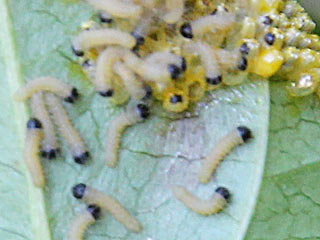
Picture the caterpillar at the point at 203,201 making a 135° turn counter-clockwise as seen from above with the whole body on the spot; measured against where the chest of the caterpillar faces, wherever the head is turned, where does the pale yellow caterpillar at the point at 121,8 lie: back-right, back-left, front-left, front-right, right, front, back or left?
front

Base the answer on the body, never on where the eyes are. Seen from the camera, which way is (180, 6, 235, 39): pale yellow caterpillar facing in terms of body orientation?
to the viewer's left

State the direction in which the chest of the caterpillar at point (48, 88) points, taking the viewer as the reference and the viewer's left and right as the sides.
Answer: facing to the right of the viewer

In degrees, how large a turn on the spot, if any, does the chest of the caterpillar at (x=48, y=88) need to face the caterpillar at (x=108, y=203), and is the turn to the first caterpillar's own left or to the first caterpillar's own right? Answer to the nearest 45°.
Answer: approximately 45° to the first caterpillar's own right

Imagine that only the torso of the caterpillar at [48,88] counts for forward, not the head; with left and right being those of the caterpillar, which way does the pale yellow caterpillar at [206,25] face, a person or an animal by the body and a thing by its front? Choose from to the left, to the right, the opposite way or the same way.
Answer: the opposite way

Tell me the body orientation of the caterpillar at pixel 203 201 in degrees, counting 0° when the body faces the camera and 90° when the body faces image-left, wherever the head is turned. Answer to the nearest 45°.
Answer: approximately 270°

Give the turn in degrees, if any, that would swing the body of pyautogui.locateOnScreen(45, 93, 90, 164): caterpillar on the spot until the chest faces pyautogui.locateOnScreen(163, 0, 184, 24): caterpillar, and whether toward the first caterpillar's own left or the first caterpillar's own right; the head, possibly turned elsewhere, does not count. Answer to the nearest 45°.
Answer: approximately 90° to the first caterpillar's own left
